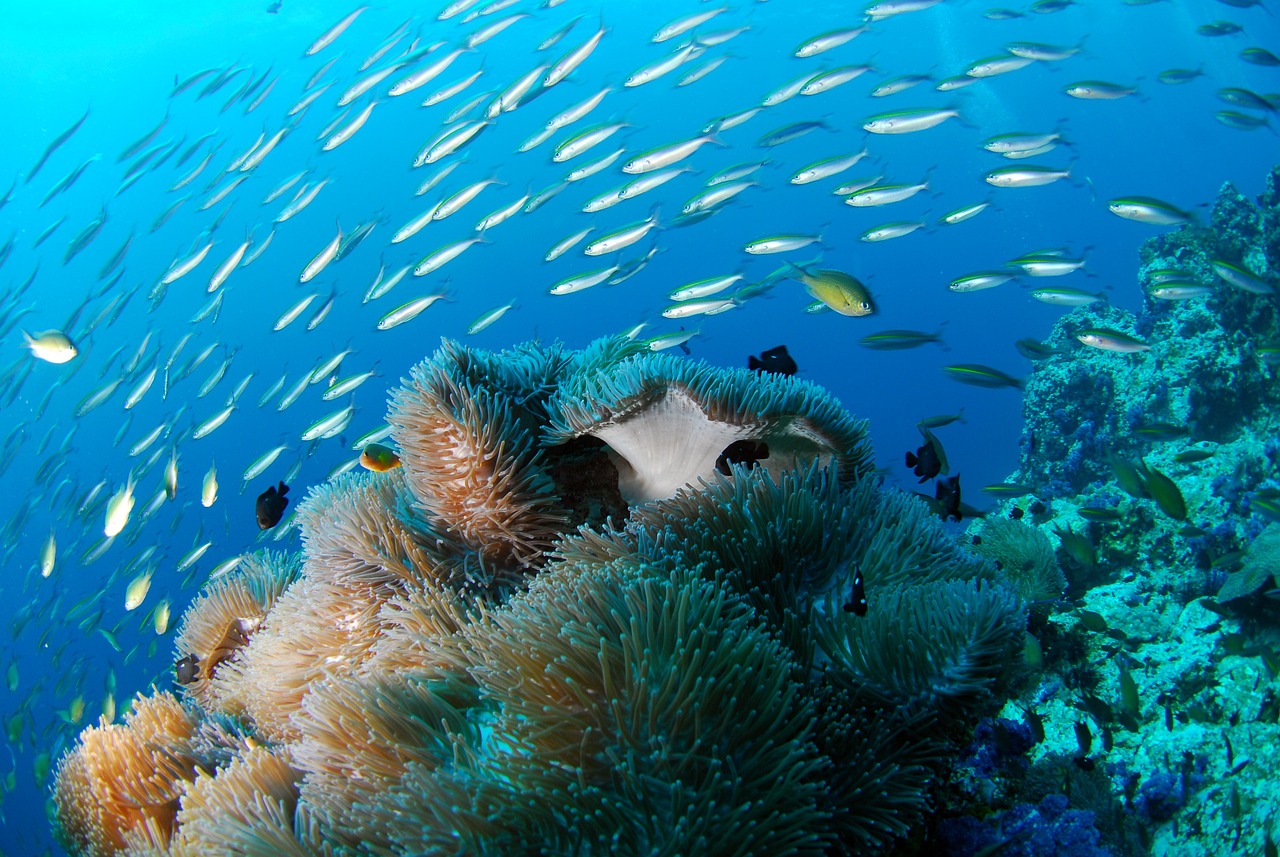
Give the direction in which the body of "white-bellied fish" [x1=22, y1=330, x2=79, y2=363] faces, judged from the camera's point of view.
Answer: to the viewer's right

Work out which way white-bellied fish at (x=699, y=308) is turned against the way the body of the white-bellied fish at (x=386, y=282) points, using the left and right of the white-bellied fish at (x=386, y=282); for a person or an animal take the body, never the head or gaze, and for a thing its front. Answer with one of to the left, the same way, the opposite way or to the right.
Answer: the same way

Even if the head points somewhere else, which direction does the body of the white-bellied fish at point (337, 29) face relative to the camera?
to the viewer's left

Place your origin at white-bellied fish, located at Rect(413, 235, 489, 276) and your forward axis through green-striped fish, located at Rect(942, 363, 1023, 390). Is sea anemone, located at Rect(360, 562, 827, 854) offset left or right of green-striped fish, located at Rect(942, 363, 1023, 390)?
right

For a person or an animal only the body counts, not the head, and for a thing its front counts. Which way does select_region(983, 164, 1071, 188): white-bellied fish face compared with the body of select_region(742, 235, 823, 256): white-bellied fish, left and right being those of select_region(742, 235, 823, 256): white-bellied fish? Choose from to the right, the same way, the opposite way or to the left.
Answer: the same way

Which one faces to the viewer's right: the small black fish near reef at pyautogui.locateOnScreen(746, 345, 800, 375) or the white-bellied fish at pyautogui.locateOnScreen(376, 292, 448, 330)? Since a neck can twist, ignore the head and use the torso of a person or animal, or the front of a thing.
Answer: the small black fish near reef

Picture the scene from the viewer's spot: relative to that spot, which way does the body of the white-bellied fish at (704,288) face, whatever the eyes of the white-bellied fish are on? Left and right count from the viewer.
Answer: facing to the left of the viewer

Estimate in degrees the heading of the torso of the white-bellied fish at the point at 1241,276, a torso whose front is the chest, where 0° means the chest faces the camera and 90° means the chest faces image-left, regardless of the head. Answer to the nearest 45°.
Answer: approximately 90°

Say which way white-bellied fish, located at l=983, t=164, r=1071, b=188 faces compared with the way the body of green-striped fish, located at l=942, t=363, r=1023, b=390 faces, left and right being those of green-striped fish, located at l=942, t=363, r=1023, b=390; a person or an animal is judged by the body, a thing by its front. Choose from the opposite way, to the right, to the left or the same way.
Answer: the same way

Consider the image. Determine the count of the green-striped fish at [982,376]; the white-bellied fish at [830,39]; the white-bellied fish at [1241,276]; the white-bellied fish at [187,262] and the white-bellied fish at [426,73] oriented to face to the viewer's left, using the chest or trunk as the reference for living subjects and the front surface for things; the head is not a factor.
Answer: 5

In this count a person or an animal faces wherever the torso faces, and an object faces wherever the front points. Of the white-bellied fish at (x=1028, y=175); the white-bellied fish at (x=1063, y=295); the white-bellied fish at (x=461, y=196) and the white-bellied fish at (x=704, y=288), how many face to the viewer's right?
0
